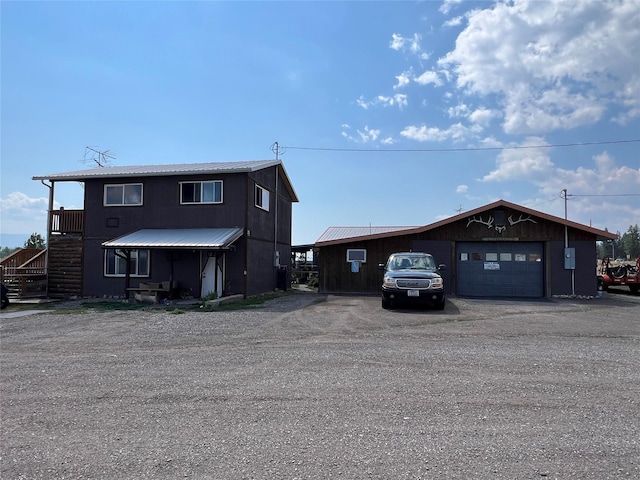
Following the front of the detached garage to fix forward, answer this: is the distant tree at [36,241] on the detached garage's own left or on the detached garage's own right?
on the detached garage's own right

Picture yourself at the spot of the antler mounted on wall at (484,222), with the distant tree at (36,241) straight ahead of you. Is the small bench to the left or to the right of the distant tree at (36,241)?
left

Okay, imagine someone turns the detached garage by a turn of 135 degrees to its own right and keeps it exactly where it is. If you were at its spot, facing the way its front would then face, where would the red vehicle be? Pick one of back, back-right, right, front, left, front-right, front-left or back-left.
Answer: right

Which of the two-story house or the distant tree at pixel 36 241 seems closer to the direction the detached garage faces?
the two-story house

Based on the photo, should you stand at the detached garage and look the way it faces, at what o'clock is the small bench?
The small bench is roughly at 2 o'clock from the detached garage.

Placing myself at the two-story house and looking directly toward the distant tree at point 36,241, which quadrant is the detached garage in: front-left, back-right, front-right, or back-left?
back-right

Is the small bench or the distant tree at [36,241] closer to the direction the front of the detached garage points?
the small bench

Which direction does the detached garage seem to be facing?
toward the camera

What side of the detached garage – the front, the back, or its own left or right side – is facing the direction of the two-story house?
right
